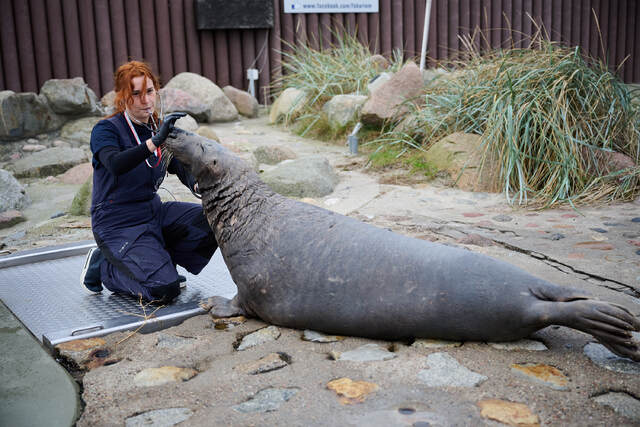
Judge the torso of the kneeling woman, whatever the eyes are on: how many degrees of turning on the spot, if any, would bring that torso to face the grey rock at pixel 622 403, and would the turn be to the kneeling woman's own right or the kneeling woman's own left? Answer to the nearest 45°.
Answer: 0° — they already face it

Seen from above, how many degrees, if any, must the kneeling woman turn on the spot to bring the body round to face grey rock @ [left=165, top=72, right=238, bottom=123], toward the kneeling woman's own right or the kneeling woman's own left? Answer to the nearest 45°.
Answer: approximately 135° to the kneeling woman's own left

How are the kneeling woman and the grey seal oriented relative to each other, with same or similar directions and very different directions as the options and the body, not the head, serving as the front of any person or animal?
very different directions

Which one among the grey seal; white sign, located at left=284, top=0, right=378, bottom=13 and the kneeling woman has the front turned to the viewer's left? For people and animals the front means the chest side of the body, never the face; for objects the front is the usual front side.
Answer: the grey seal

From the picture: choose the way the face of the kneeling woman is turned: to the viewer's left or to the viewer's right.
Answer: to the viewer's right

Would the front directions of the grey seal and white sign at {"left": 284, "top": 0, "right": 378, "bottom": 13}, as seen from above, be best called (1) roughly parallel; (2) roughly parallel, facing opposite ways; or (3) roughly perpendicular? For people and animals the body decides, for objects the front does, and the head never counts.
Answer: roughly perpendicular

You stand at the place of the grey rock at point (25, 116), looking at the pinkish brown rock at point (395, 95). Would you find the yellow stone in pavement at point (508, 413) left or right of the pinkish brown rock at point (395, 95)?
right

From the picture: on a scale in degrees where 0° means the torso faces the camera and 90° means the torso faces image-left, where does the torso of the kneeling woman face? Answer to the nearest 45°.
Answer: approximately 315°

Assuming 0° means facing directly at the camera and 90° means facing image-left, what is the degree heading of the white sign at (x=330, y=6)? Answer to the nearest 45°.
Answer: approximately 0°

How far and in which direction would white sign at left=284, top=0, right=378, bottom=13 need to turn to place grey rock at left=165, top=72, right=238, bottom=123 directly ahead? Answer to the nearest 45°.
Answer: approximately 45° to its right

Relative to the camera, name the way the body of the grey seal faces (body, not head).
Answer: to the viewer's left

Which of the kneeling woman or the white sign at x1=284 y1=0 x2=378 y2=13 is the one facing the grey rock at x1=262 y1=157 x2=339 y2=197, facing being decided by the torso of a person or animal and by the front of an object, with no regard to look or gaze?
the white sign
